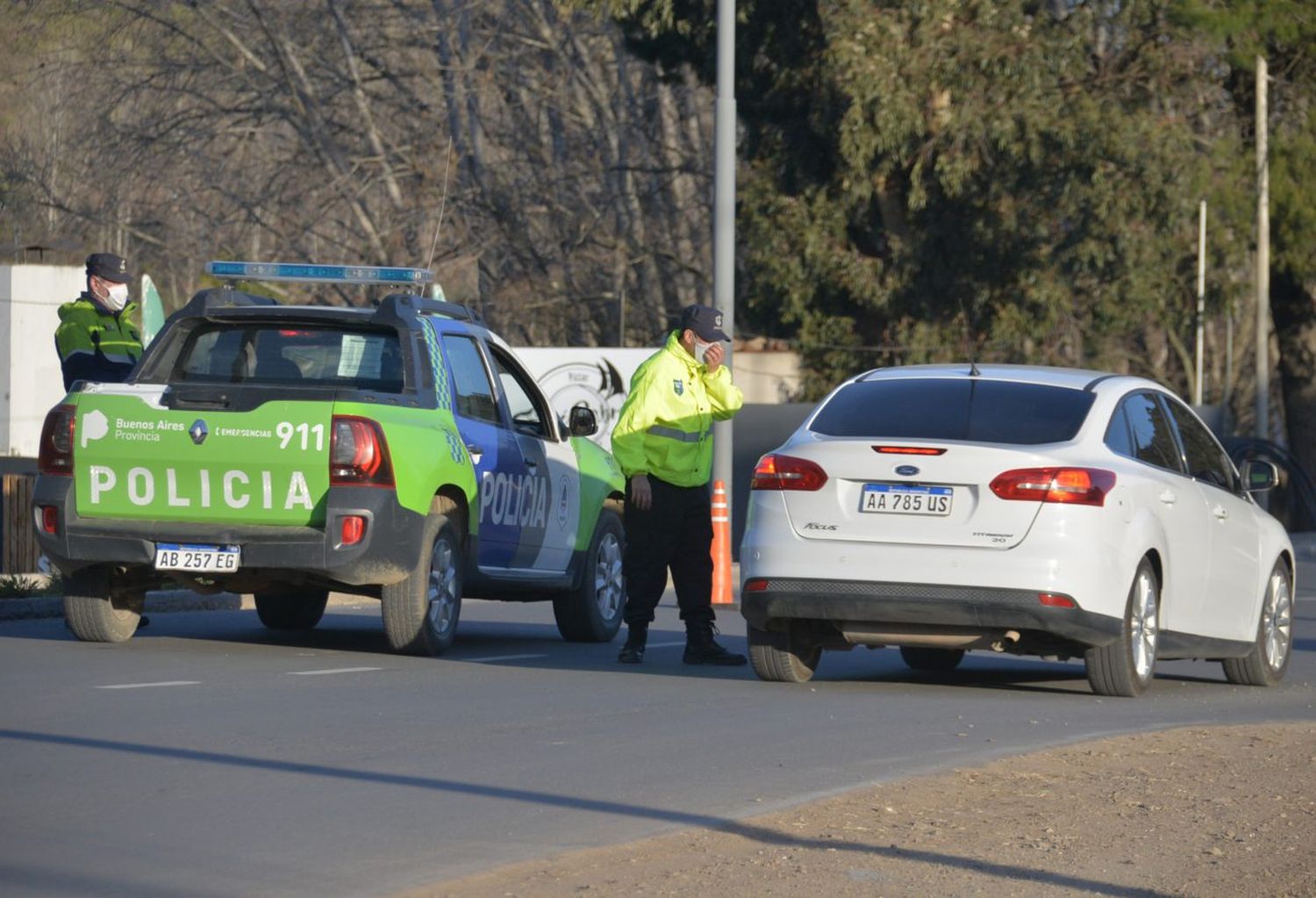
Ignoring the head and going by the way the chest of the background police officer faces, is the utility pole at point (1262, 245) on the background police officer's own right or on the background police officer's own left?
on the background police officer's own left

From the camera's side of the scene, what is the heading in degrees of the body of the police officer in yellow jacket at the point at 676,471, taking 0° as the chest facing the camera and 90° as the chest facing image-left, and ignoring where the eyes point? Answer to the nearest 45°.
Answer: approximately 315°

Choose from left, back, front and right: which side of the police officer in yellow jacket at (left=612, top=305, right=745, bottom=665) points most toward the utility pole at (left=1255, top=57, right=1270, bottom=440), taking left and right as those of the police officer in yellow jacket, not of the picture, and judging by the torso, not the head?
left

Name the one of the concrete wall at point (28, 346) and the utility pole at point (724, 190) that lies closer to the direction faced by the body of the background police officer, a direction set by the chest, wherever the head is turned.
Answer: the utility pole

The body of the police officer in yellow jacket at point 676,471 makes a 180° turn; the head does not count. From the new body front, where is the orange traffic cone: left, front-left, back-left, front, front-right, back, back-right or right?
front-right

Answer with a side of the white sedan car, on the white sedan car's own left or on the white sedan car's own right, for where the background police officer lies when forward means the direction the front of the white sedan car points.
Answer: on the white sedan car's own left

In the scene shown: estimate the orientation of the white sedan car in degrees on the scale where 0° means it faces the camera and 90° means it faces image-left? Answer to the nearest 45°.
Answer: approximately 225°

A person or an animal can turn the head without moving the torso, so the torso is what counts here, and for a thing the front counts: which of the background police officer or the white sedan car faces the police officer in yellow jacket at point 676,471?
the background police officer

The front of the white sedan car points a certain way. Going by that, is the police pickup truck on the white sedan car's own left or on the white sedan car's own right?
on the white sedan car's own left

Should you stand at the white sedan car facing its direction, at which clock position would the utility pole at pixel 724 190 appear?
The utility pole is roughly at 10 o'clock from the white sedan car.
